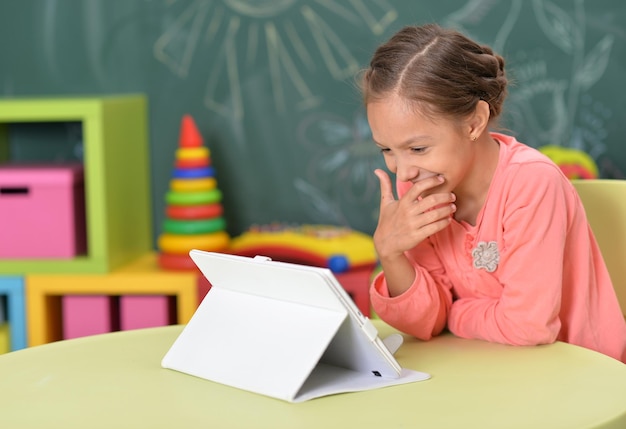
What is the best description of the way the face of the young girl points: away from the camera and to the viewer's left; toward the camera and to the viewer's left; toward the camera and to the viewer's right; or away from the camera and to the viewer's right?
toward the camera and to the viewer's left

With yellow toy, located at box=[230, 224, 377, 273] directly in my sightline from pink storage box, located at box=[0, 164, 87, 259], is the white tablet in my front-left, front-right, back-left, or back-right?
front-right

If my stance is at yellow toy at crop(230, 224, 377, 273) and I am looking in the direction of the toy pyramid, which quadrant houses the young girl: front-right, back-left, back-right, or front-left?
back-left

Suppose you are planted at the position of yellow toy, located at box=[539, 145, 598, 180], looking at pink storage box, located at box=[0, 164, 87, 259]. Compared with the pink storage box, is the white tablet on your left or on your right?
left

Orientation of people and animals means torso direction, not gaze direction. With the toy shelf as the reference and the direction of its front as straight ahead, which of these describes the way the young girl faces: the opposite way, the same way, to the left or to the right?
to the right

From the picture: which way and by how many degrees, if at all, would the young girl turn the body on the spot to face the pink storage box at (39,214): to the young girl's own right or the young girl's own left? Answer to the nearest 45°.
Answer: approximately 90° to the young girl's own right

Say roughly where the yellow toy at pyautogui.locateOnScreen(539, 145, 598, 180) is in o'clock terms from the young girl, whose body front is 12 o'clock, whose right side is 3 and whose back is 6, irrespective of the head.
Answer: The yellow toy is roughly at 5 o'clock from the young girl.

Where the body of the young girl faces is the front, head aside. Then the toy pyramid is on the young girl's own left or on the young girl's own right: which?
on the young girl's own right

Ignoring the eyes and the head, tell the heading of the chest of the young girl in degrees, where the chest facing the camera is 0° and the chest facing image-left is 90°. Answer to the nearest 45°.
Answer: approximately 45°

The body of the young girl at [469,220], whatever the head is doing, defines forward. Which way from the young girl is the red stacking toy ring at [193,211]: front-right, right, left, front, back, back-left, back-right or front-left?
right

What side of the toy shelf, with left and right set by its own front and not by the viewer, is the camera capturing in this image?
front

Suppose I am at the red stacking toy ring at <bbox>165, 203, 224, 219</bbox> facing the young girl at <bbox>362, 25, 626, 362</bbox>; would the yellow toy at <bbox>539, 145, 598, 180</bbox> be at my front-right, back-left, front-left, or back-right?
front-left

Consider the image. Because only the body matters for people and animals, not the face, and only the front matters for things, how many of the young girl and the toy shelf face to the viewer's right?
0
